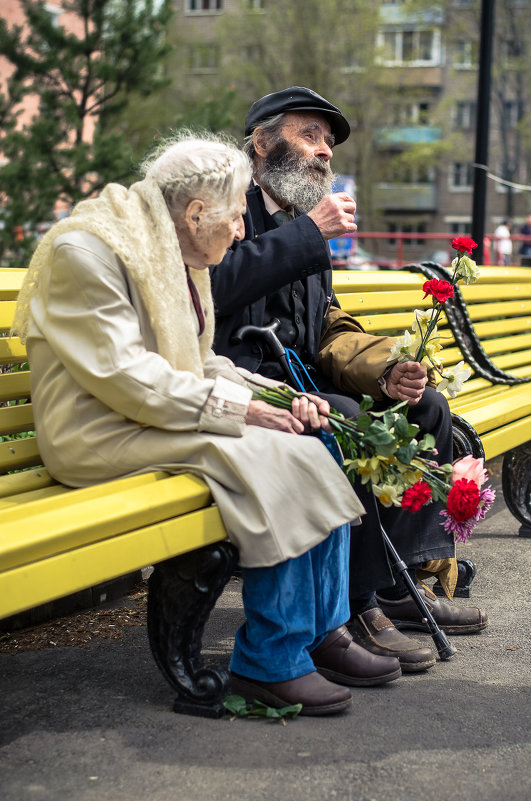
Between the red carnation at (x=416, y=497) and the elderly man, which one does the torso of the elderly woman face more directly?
the red carnation

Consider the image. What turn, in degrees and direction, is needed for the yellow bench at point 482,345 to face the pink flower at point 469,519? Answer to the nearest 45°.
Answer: approximately 45° to its right

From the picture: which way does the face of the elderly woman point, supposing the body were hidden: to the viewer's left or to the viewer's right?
to the viewer's right

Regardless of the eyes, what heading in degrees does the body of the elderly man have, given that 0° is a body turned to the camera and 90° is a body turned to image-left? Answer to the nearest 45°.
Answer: approximately 315°

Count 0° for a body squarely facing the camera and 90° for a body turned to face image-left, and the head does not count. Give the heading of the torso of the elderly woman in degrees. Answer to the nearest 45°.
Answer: approximately 270°
